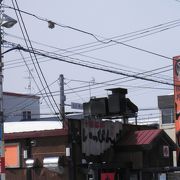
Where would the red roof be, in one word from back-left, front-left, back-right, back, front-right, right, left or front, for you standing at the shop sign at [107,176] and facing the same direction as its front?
back-left

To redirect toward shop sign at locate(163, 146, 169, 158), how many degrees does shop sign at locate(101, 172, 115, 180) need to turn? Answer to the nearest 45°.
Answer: approximately 135° to its left

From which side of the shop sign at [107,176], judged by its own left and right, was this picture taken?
front

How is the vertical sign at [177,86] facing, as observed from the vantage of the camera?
facing the viewer

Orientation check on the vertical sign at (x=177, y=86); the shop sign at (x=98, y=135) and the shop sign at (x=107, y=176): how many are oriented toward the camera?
3

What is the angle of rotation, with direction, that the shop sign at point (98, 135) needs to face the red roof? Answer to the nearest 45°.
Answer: approximately 135° to its left
